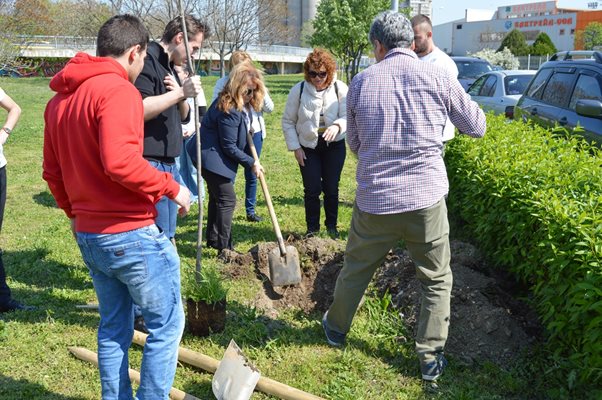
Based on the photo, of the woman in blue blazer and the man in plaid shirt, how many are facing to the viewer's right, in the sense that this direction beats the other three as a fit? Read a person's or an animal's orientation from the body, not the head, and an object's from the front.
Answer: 1

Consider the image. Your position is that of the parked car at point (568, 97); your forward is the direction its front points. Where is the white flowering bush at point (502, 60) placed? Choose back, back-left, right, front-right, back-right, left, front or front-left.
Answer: back-left

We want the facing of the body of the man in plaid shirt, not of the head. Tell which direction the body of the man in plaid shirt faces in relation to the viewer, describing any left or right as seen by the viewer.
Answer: facing away from the viewer

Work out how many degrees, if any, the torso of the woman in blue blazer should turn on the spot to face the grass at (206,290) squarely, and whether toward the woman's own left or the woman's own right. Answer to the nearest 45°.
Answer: approximately 90° to the woman's own right

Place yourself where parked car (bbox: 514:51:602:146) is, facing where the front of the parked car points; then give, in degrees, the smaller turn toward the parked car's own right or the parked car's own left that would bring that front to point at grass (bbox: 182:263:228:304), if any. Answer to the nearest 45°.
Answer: approximately 90° to the parked car's own right

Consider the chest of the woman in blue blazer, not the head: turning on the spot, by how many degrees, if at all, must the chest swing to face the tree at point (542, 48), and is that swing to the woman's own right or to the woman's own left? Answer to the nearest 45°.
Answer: approximately 45° to the woman's own left

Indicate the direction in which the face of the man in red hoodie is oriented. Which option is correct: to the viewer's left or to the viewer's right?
to the viewer's right

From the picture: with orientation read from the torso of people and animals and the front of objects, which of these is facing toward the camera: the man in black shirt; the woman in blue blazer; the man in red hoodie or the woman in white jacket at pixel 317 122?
the woman in white jacket

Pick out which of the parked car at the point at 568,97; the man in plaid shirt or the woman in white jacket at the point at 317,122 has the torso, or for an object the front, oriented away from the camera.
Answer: the man in plaid shirt

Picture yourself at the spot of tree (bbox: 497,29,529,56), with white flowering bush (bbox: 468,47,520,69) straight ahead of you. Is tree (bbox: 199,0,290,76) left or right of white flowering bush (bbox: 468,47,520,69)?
right

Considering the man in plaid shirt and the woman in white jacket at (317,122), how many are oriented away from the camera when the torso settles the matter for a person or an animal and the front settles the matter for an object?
1

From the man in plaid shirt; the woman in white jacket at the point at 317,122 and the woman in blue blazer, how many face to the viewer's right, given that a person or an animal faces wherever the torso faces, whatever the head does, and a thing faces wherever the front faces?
1

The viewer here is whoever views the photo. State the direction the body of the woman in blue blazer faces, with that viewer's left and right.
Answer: facing to the right of the viewer

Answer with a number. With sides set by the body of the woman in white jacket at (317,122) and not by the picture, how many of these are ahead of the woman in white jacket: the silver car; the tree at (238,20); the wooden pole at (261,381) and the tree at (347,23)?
1
